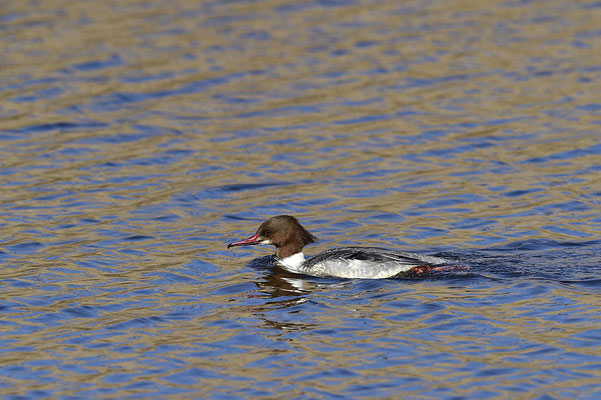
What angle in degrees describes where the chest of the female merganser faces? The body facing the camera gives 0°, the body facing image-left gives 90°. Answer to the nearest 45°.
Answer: approximately 90°
